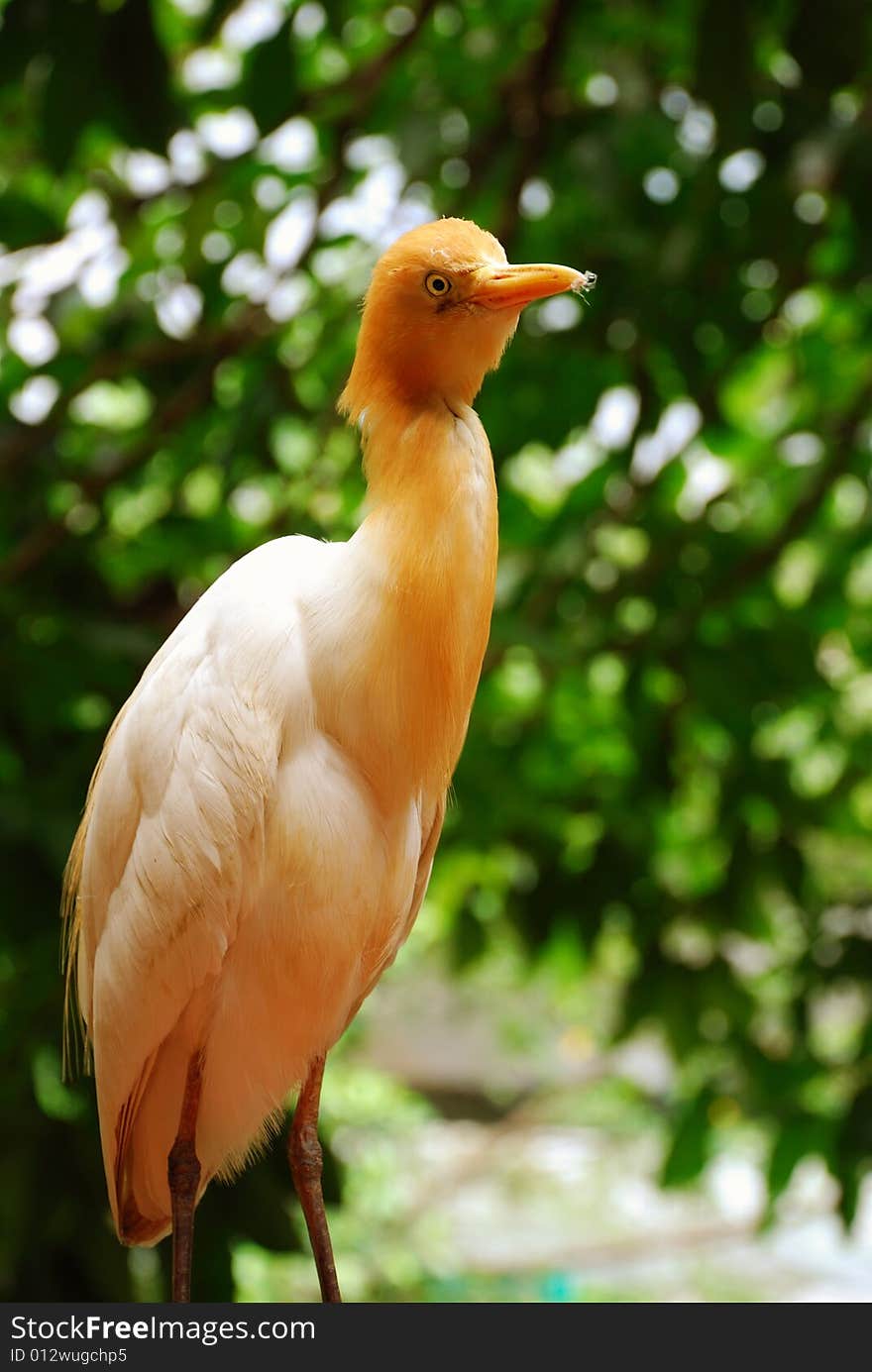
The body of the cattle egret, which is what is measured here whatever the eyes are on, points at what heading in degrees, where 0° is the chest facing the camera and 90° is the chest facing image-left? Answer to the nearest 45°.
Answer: approximately 315°
